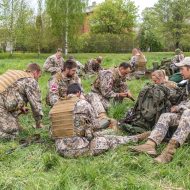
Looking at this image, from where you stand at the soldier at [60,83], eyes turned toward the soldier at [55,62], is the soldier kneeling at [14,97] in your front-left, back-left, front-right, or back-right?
back-left

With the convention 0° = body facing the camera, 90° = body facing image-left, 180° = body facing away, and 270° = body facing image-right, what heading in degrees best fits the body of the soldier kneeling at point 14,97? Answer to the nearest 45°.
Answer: approximately 270°

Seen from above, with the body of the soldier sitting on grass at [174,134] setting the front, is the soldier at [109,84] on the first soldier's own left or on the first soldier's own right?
on the first soldier's own right

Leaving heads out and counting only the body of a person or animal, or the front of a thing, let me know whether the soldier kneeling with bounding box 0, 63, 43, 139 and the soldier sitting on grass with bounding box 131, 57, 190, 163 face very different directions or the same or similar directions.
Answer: very different directions

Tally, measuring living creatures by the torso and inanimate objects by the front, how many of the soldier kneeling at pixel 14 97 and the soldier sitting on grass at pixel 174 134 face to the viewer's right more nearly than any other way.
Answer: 1

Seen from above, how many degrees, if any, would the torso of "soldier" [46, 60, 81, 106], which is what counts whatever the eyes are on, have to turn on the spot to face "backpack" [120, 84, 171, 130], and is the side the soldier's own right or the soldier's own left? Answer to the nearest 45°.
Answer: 0° — they already face it
